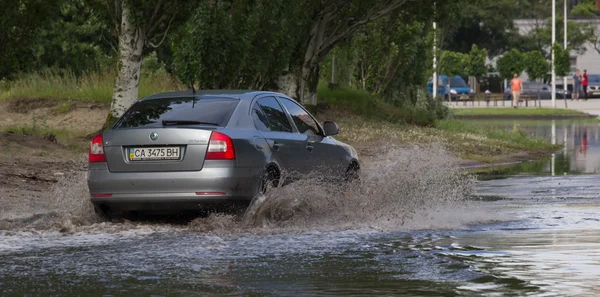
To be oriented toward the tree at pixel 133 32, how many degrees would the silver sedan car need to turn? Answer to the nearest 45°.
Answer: approximately 45° to its left

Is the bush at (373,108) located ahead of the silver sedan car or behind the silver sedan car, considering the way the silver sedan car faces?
ahead

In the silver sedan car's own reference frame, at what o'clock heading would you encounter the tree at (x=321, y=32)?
The tree is roughly at 11 o'clock from the silver sedan car.

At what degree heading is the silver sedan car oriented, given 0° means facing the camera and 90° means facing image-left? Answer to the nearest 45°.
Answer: approximately 225°

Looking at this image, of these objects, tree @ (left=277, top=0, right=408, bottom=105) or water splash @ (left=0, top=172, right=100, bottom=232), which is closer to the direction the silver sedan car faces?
the tree

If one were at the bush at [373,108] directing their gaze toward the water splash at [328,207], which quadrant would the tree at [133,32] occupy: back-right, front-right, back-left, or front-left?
front-right

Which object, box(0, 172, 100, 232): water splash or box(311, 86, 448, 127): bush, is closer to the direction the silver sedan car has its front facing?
the bush
